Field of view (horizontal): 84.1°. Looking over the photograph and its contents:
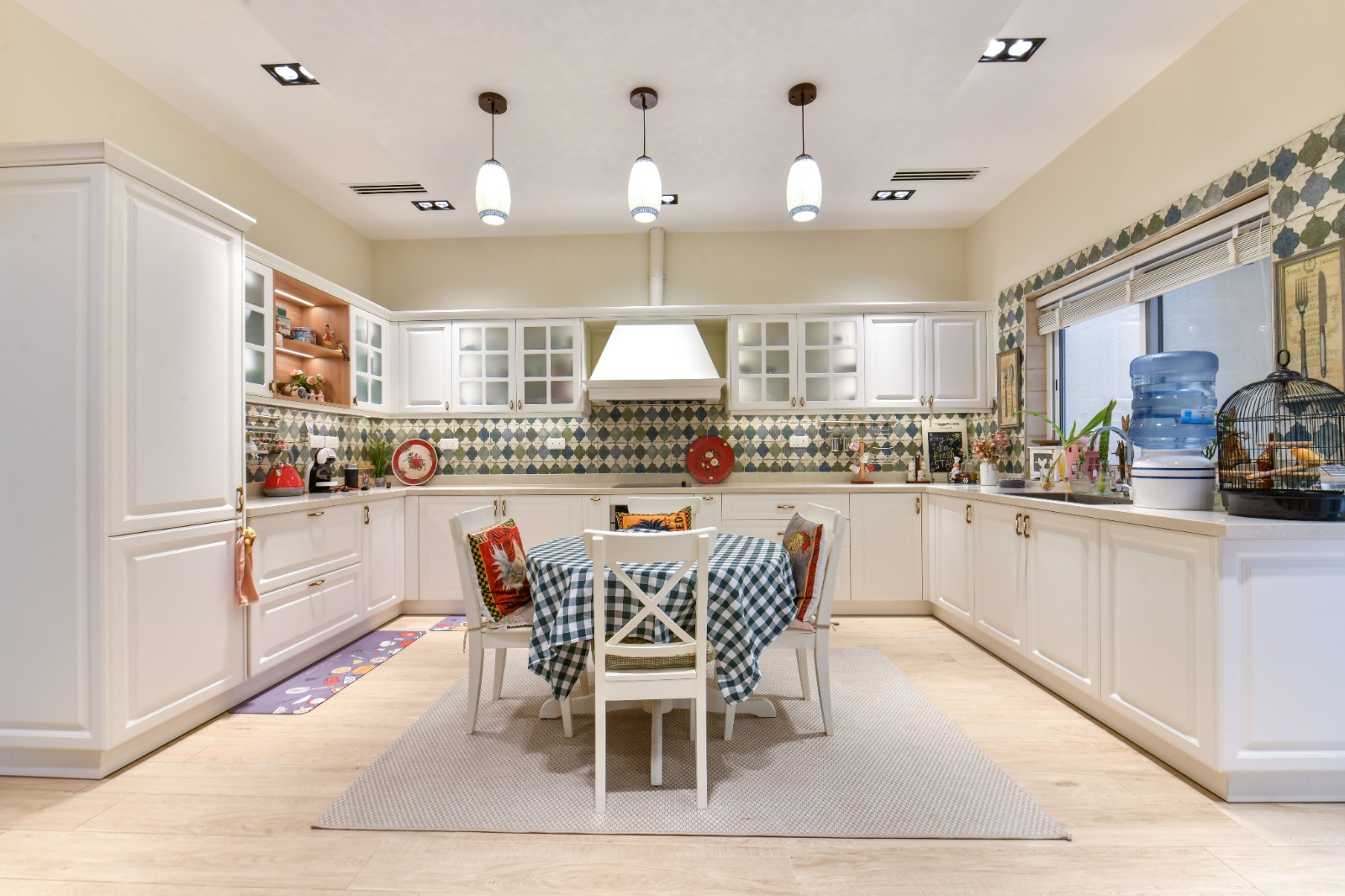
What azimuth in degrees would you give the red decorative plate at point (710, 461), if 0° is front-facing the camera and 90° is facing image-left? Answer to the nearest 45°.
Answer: approximately 0°

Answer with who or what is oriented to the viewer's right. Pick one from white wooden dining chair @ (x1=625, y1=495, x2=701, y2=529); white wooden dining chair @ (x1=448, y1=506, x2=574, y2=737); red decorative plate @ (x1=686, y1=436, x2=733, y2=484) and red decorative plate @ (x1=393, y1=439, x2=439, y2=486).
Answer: white wooden dining chair @ (x1=448, y1=506, x2=574, y2=737)

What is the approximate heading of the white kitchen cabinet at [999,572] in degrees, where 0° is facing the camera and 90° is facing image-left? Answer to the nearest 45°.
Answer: approximately 45°

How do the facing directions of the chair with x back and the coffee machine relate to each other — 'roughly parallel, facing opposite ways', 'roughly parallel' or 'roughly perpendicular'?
roughly perpendicular

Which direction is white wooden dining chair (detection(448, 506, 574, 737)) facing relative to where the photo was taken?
to the viewer's right

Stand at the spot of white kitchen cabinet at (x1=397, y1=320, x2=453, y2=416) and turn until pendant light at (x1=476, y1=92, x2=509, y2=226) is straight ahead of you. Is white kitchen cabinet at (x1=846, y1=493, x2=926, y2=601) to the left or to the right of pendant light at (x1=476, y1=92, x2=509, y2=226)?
left

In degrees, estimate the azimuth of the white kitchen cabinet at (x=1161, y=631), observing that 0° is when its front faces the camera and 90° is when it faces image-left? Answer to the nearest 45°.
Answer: approximately 45°

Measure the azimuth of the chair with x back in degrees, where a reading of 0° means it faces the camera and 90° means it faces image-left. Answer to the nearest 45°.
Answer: approximately 180°

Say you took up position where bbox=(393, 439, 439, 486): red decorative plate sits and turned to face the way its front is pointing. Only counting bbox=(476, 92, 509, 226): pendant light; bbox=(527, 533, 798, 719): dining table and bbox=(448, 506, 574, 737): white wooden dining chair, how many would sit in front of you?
3

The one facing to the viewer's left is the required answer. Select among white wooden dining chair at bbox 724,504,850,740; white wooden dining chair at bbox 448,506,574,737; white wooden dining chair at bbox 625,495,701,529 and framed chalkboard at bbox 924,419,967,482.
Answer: white wooden dining chair at bbox 724,504,850,740

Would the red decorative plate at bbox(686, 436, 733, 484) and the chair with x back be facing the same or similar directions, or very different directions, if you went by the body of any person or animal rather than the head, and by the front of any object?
very different directions

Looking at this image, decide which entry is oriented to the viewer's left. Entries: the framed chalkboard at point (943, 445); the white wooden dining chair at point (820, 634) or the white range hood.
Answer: the white wooden dining chair

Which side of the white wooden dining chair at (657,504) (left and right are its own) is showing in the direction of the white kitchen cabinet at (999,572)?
left

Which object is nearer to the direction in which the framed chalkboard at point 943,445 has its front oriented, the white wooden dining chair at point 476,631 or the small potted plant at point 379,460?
the white wooden dining chair
